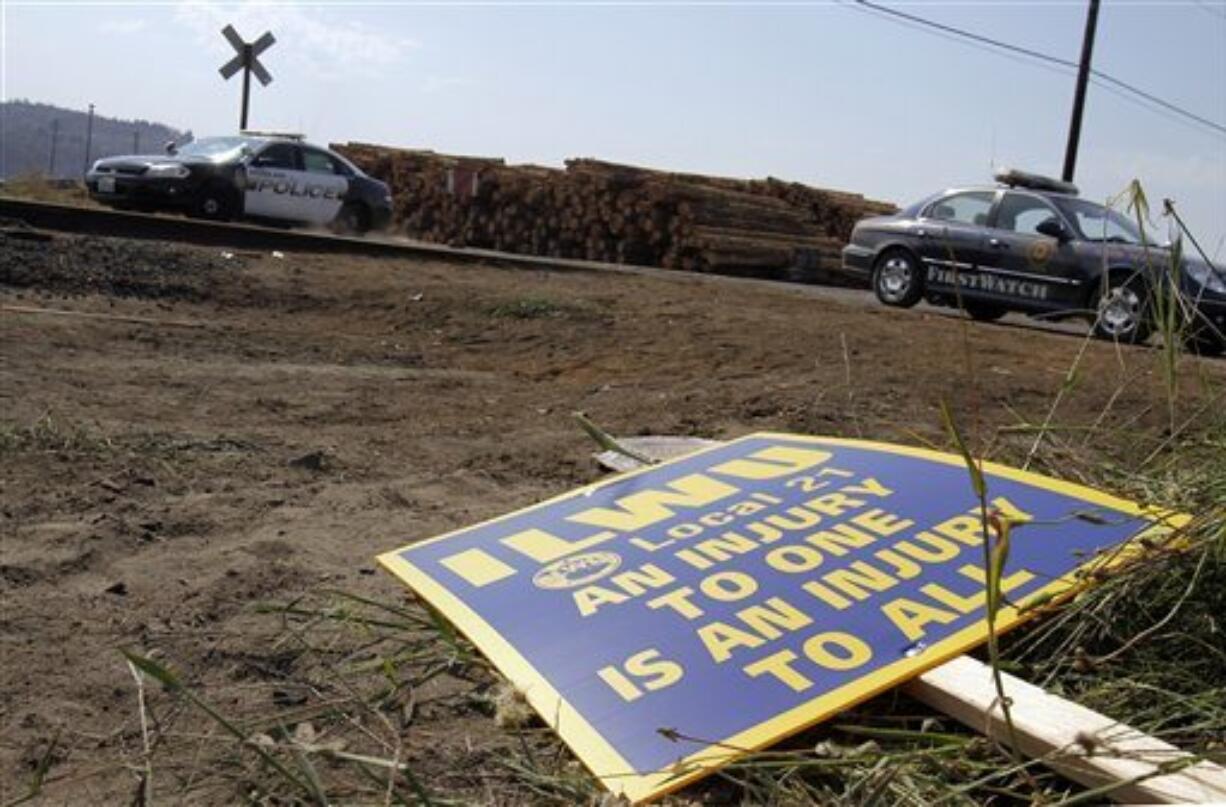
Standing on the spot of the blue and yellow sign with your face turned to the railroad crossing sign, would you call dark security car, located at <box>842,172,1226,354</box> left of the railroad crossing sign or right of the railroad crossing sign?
right

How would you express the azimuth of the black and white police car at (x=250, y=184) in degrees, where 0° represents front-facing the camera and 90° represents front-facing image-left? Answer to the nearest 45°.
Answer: approximately 45°

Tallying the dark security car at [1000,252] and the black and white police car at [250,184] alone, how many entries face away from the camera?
0

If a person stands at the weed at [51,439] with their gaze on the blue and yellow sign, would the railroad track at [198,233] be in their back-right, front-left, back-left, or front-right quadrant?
back-left

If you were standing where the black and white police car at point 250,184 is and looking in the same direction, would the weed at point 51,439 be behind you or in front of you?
in front

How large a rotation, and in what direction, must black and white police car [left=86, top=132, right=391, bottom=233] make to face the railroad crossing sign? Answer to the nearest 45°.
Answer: approximately 135° to its right

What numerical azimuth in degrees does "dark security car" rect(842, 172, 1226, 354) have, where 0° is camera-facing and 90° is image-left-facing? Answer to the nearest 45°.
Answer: approximately 315°

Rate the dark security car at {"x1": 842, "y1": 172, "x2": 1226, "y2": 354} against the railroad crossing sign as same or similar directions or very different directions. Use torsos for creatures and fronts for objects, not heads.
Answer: very different directions

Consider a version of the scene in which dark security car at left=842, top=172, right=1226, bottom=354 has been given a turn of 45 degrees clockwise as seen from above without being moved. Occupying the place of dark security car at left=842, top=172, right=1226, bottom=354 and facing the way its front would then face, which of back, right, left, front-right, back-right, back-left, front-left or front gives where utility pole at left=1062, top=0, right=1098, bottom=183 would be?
back
